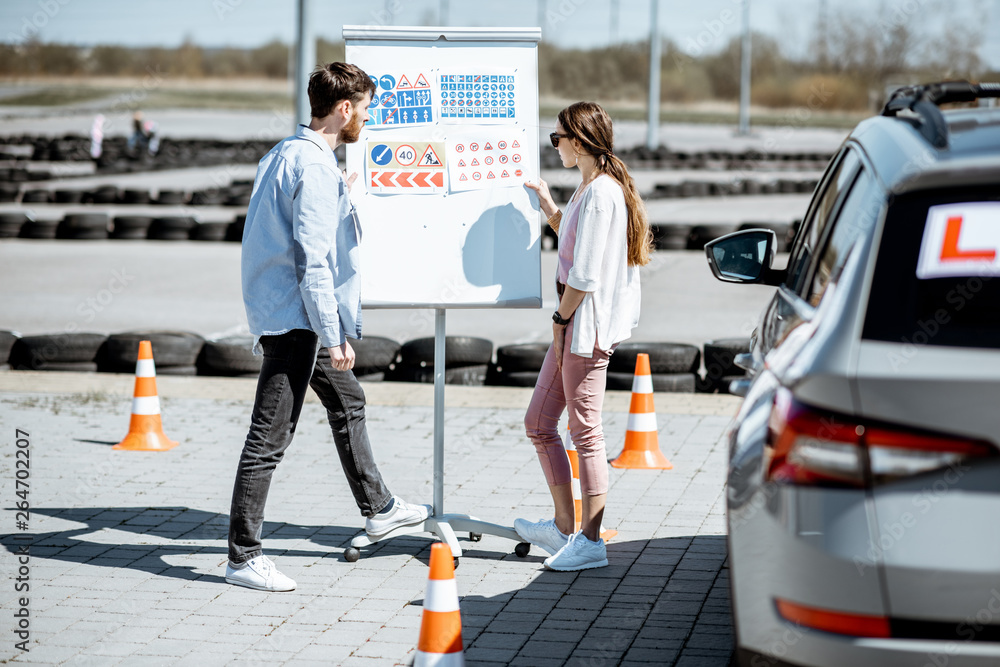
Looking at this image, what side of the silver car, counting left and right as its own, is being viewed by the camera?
back

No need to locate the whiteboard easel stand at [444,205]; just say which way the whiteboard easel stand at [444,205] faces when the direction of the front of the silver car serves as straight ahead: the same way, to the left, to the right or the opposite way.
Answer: the opposite way

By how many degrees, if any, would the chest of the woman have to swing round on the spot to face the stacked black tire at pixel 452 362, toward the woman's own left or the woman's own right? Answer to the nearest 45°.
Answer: approximately 90° to the woman's own right

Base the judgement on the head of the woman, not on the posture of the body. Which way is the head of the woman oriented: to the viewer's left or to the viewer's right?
to the viewer's left

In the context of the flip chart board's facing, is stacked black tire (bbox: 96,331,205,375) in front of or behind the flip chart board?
behind

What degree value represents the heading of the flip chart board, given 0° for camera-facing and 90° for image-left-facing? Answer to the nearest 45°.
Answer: approximately 0°

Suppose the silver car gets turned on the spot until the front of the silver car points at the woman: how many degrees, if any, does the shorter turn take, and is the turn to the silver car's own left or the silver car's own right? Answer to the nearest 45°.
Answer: approximately 45° to the silver car's own left

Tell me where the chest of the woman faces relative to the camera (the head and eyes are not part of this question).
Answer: to the viewer's left

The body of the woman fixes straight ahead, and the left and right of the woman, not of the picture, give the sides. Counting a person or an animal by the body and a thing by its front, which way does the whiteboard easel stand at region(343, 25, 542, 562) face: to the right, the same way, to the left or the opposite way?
to the left

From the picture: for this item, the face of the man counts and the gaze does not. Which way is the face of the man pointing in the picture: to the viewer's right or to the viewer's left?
to the viewer's right
